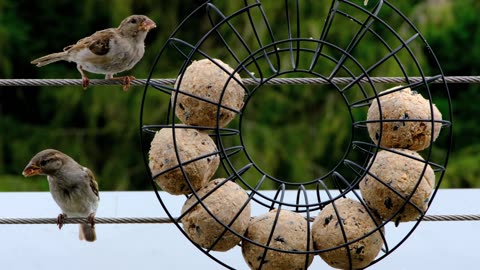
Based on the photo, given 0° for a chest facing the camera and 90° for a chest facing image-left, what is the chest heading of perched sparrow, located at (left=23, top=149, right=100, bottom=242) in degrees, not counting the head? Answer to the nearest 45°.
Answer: approximately 45°
